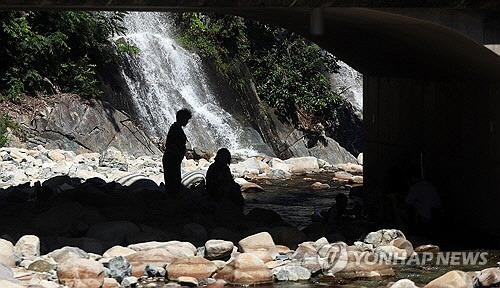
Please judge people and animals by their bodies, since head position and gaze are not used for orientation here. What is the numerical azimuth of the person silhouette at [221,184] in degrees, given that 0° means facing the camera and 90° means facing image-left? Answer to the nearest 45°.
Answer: approximately 270°

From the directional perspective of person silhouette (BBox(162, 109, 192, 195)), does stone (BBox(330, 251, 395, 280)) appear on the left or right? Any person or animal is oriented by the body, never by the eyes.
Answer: on its right

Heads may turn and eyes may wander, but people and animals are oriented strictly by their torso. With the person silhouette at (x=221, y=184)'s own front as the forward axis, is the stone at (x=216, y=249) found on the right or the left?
on its right

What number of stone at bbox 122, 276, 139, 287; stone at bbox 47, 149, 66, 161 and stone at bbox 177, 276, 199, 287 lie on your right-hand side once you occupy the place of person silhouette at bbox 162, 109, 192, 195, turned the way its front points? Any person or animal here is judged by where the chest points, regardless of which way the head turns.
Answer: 2

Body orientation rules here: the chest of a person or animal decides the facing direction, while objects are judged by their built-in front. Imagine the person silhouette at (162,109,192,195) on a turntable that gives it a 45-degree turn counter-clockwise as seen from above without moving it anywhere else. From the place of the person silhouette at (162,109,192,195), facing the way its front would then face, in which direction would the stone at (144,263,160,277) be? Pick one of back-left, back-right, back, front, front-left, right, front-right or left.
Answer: back-right

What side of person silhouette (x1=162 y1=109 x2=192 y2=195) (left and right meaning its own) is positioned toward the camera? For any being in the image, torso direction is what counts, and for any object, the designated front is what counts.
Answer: right

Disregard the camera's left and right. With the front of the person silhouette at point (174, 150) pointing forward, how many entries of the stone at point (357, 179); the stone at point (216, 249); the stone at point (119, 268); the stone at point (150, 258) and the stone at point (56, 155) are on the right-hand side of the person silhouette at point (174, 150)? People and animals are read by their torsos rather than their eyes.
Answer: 3

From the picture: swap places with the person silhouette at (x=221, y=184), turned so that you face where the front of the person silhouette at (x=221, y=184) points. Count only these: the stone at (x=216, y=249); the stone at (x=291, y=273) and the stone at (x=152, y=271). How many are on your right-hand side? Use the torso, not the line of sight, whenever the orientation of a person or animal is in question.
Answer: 3
